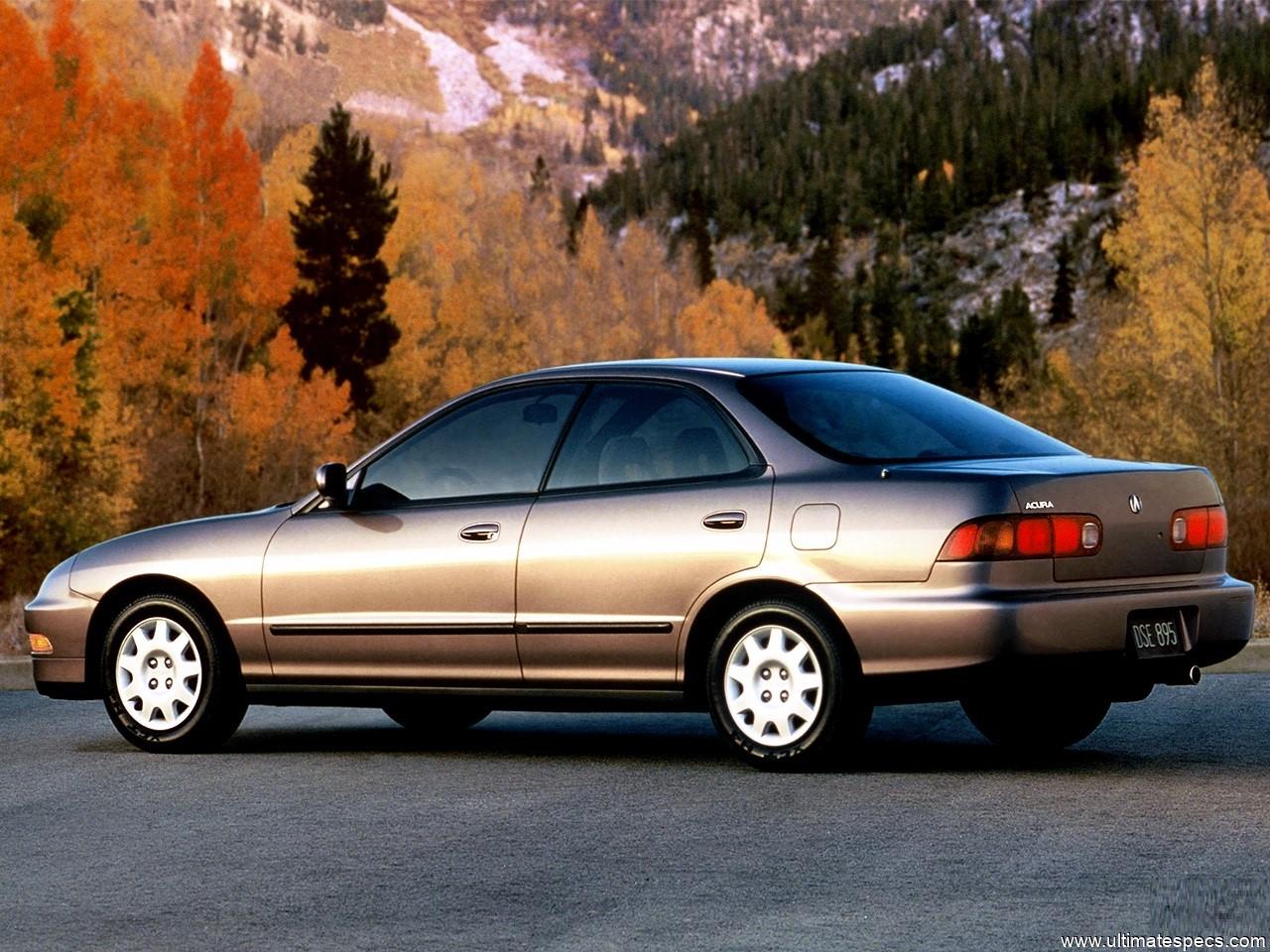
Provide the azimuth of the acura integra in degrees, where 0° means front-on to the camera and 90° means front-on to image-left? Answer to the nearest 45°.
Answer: approximately 135°

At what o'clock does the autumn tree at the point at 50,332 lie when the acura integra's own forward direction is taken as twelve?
The autumn tree is roughly at 1 o'clock from the acura integra.

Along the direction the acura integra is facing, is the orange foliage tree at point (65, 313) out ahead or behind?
ahead
